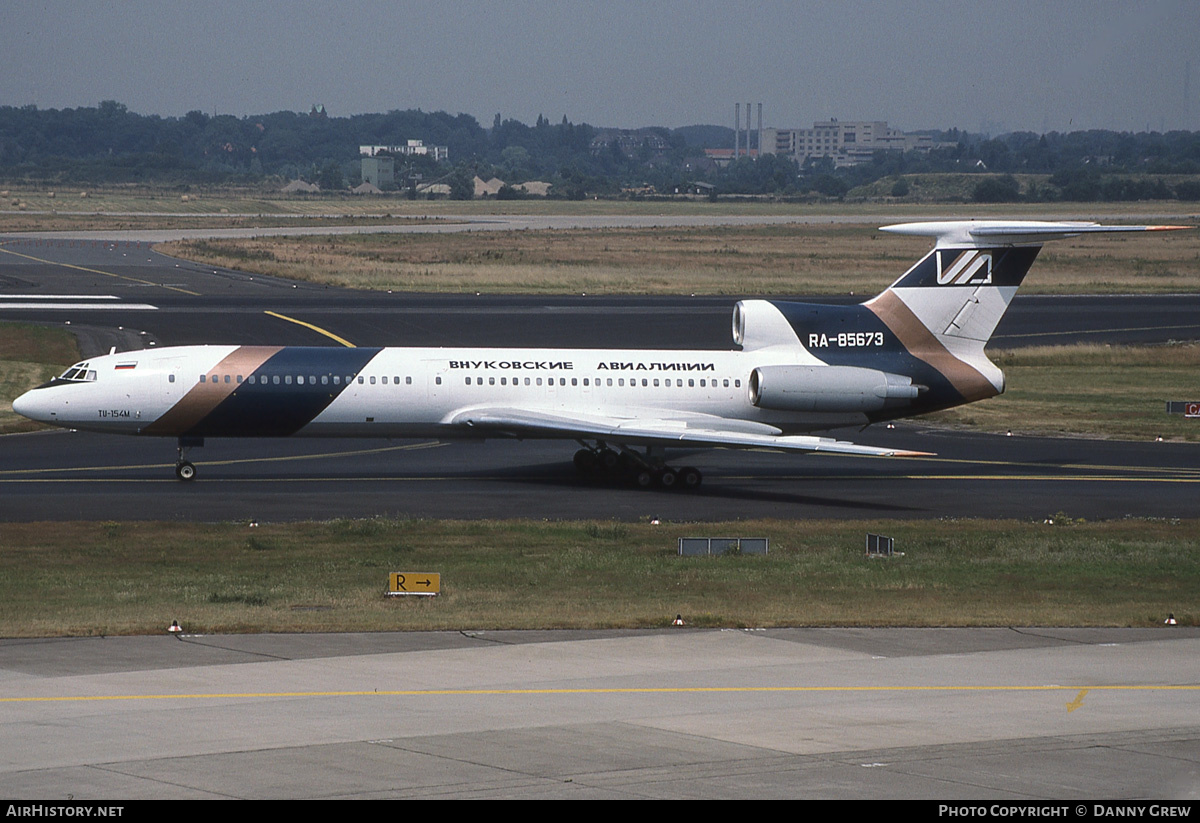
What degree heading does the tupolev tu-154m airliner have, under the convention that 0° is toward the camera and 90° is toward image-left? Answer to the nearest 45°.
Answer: approximately 90°
